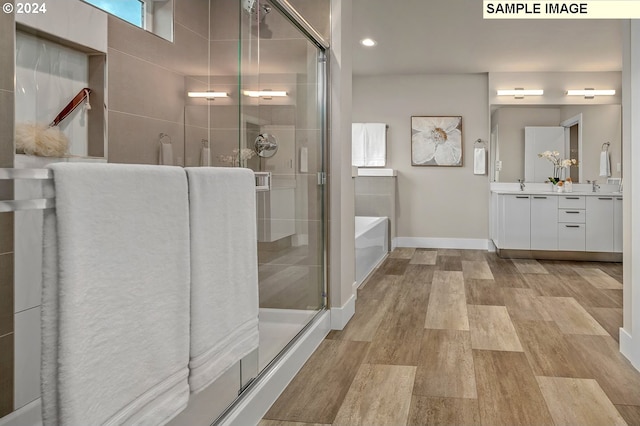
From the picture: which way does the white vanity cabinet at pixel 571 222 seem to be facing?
toward the camera

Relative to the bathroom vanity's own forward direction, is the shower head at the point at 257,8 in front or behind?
in front

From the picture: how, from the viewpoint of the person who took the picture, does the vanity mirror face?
facing the viewer

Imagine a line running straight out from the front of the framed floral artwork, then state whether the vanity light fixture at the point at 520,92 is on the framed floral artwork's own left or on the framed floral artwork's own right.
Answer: on the framed floral artwork's own left

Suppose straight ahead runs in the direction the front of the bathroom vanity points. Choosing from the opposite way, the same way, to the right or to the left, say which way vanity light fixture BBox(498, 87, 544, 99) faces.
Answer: the same way

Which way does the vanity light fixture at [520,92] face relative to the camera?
toward the camera

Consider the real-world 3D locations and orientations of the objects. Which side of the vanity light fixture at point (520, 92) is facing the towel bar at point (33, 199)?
front

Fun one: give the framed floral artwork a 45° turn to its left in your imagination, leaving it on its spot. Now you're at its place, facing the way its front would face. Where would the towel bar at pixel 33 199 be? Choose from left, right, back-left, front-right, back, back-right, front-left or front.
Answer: front-right

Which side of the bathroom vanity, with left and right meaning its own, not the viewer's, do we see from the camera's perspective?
front

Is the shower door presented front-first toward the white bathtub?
no

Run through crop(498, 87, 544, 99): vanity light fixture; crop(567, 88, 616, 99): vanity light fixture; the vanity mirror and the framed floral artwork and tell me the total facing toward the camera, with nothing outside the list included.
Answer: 4
